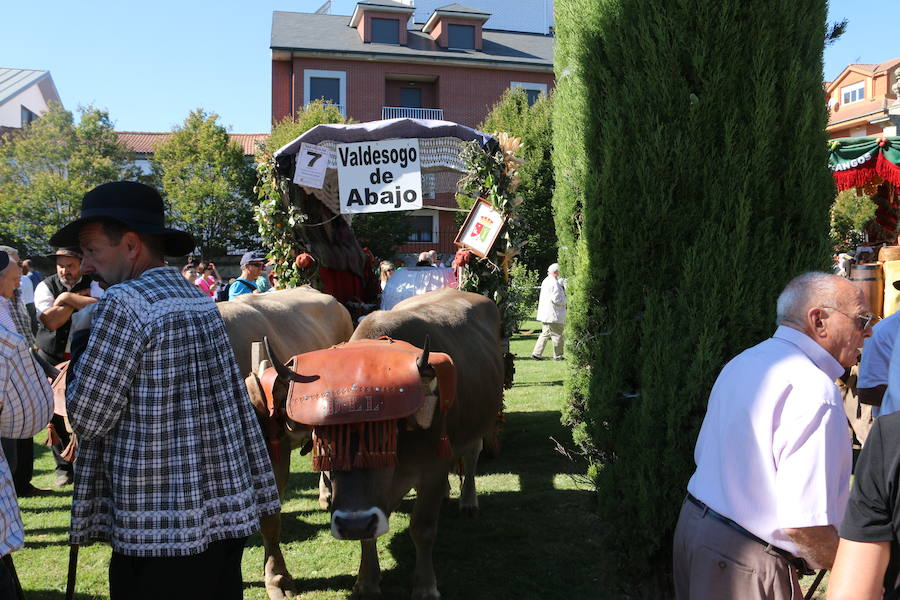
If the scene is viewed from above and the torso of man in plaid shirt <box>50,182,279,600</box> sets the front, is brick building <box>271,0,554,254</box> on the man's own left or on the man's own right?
on the man's own right

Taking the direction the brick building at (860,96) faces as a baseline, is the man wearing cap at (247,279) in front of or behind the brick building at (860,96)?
in front

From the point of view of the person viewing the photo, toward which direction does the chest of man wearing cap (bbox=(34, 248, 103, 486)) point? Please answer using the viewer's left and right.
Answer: facing the viewer

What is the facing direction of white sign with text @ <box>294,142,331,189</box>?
toward the camera

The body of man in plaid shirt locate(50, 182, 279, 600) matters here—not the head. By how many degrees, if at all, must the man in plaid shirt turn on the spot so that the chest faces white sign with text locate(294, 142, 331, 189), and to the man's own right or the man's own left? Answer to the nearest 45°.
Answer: approximately 45° to the man's own right

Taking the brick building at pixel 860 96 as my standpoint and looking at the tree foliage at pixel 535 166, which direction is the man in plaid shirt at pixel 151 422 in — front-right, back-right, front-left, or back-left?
front-left

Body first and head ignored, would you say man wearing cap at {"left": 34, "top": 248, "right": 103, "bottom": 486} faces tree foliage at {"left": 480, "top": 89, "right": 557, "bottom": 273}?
no

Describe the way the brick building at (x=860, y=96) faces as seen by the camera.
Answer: facing the viewer and to the left of the viewer

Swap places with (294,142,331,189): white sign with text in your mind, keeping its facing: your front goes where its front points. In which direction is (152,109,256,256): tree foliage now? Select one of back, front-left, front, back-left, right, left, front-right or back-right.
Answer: back

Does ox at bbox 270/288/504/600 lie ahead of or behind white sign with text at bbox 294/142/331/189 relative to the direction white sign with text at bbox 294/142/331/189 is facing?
ahead

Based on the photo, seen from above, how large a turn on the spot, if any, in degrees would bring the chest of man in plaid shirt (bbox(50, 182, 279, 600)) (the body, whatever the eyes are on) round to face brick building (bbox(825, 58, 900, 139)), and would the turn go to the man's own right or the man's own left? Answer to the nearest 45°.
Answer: approximately 90° to the man's own right

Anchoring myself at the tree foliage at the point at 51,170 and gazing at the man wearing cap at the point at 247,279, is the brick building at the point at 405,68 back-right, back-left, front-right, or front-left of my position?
front-left

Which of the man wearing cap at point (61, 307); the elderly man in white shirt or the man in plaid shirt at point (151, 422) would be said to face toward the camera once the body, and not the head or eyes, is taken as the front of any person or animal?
the man wearing cap
